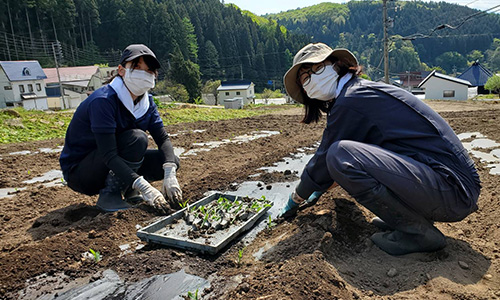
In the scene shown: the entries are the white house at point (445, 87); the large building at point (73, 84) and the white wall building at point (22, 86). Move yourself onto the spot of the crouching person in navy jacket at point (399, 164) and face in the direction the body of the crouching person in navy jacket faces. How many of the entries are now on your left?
0

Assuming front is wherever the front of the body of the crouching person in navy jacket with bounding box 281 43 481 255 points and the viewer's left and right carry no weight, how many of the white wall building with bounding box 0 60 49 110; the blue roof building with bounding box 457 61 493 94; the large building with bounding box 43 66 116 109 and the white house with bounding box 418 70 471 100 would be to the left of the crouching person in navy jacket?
0

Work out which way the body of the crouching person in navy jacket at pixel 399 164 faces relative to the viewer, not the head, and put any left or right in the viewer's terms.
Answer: facing to the left of the viewer

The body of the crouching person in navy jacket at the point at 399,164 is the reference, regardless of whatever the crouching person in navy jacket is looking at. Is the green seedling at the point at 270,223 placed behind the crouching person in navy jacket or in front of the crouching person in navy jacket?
in front

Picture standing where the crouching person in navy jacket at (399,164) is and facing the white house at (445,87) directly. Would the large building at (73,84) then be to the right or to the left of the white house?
left

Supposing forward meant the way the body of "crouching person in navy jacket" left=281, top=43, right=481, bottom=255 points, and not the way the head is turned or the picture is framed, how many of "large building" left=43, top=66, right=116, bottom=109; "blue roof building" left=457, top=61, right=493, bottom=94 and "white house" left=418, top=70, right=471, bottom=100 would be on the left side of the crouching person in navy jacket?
0

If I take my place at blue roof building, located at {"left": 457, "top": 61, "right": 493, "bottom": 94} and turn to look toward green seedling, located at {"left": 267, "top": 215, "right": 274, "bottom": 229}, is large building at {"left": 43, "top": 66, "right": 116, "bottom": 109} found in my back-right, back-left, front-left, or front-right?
front-right

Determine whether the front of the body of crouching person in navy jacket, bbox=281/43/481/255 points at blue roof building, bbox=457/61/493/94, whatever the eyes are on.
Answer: no

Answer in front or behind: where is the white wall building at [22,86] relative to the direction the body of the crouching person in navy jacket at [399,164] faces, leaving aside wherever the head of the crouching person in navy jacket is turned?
in front

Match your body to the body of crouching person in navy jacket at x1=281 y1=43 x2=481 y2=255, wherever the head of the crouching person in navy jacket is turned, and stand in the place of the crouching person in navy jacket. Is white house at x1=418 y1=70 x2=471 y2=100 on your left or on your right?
on your right

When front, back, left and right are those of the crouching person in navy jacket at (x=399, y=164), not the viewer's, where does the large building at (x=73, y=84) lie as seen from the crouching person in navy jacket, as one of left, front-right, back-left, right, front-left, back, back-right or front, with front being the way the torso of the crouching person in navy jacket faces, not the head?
front-right

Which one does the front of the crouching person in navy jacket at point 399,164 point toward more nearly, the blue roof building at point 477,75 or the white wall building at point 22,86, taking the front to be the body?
the white wall building
